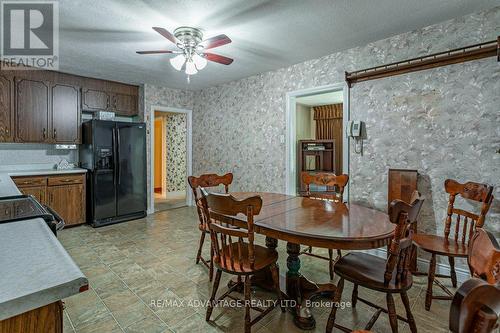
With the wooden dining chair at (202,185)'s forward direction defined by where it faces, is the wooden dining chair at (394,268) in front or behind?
in front

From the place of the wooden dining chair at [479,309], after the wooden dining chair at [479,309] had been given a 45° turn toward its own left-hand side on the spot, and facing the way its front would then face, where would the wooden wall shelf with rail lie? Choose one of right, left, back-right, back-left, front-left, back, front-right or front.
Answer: right

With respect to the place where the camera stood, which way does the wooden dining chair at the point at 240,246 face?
facing away from the viewer and to the right of the viewer

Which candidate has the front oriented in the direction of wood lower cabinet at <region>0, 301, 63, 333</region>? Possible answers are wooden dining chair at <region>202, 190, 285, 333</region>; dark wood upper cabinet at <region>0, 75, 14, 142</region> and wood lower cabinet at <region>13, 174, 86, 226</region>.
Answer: wood lower cabinet at <region>13, 174, 86, 226</region>

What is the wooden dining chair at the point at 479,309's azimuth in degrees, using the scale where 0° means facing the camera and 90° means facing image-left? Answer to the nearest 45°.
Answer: approximately 135°

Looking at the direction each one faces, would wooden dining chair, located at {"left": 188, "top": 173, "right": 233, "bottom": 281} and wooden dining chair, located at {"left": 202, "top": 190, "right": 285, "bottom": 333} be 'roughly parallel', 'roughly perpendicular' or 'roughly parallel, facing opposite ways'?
roughly perpendicular

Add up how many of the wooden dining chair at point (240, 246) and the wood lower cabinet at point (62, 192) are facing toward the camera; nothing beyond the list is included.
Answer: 1

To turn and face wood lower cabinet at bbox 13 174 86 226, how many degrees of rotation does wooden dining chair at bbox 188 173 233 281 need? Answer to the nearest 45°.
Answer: approximately 180°

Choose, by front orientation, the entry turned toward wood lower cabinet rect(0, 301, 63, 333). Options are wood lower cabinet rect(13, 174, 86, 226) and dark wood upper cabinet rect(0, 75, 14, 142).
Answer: wood lower cabinet rect(13, 174, 86, 226)

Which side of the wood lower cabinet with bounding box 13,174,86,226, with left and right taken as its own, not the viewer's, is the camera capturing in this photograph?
front

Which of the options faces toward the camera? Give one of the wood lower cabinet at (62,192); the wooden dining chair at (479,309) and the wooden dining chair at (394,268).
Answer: the wood lower cabinet

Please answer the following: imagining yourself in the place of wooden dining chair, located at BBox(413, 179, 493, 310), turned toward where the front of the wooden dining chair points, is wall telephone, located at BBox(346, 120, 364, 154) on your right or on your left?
on your right

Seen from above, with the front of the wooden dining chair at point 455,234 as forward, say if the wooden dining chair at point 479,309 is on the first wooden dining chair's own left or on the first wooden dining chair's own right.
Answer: on the first wooden dining chair's own left

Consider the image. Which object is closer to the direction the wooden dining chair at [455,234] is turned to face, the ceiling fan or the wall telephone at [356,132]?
the ceiling fan
